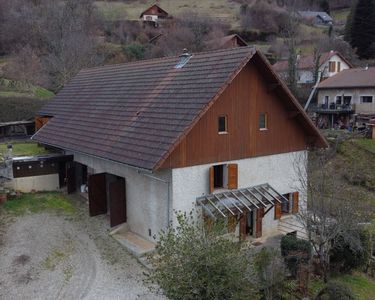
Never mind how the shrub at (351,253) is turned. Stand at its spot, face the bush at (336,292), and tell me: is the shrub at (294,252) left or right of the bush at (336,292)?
right

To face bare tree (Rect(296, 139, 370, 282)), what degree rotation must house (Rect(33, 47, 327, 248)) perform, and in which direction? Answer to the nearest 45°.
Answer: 0° — it already faces it

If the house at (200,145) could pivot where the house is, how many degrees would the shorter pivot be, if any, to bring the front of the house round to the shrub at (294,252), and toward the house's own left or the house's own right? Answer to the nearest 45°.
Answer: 0° — it already faces it

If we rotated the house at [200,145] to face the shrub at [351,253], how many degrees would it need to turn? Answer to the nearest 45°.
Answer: approximately 45° to its left

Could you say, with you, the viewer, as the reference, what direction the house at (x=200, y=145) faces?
facing the viewer and to the right of the viewer

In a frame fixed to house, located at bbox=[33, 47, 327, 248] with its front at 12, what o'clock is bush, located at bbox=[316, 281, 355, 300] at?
The bush is roughly at 12 o'clock from the house.

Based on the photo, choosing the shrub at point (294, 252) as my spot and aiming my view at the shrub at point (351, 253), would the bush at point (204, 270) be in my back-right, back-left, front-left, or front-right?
back-right
